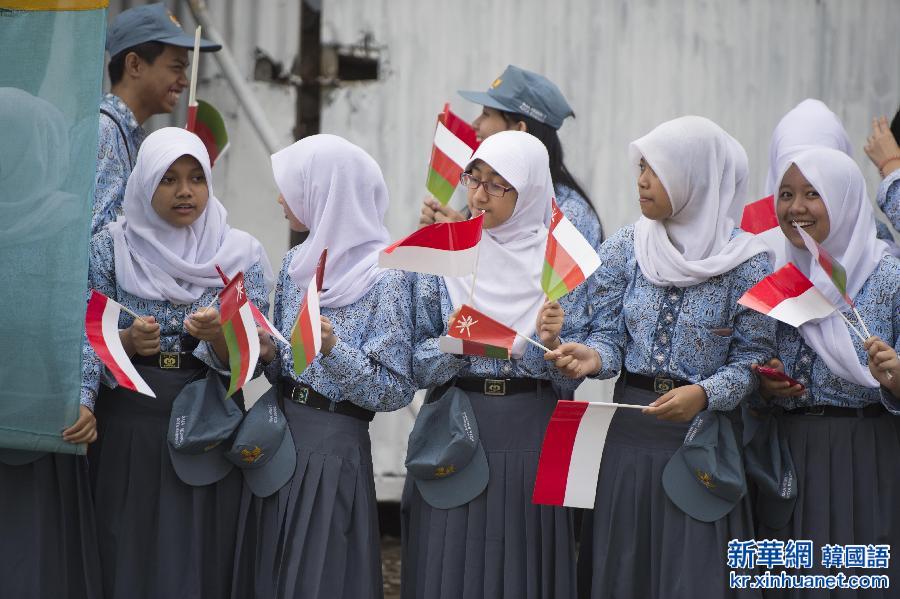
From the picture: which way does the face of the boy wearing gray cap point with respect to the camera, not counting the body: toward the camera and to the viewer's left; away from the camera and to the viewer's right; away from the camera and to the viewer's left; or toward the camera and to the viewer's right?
toward the camera and to the viewer's right

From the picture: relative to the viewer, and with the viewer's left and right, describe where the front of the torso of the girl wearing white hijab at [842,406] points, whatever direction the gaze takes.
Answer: facing the viewer and to the left of the viewer

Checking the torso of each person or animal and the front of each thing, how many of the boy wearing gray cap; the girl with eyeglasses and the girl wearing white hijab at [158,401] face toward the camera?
2

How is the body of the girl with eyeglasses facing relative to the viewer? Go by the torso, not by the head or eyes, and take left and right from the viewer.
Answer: facing the viewer

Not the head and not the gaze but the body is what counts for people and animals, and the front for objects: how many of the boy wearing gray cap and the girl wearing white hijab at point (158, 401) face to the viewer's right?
1

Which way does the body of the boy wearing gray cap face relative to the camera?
to the viewer's right

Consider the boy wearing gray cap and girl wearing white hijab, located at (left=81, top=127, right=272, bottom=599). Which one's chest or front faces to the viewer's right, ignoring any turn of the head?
the boy wearing gray cap

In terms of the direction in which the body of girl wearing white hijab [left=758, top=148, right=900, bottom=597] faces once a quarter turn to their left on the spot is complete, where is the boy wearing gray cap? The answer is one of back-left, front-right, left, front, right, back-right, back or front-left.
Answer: back-right

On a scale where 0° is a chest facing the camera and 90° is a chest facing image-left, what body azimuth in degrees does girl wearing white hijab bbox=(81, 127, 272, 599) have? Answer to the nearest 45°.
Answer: approximately 0°
